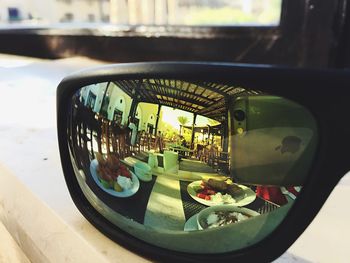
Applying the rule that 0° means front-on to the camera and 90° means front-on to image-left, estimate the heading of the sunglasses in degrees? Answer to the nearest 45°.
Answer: approximately 0°
